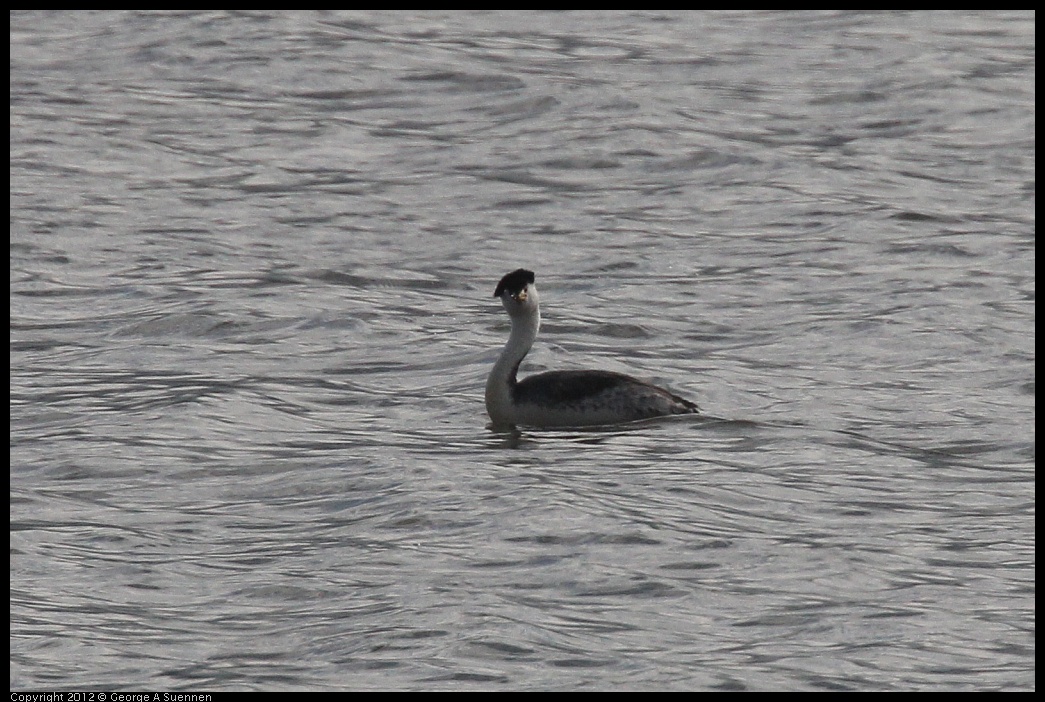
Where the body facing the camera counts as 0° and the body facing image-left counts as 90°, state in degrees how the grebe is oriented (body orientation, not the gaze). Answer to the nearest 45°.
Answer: approximately 90°
